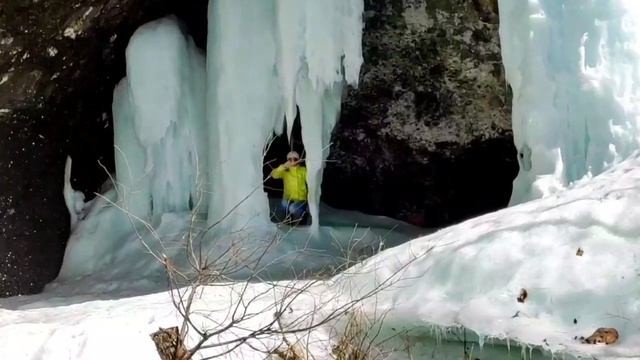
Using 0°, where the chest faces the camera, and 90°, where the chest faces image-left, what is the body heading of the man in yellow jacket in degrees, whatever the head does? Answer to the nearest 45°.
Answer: approximately 0°

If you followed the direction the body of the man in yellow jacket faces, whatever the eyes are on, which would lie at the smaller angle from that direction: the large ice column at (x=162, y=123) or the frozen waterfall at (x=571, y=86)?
the frozen waterfall

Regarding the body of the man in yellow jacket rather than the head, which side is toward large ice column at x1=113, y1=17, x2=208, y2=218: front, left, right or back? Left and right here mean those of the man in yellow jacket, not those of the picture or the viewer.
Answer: right

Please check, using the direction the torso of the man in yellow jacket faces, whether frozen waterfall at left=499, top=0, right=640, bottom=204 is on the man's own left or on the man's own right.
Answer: on the man's own left

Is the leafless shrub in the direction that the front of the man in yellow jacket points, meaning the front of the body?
yes

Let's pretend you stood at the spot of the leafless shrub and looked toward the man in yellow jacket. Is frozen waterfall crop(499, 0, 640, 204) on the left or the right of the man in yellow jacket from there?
right
